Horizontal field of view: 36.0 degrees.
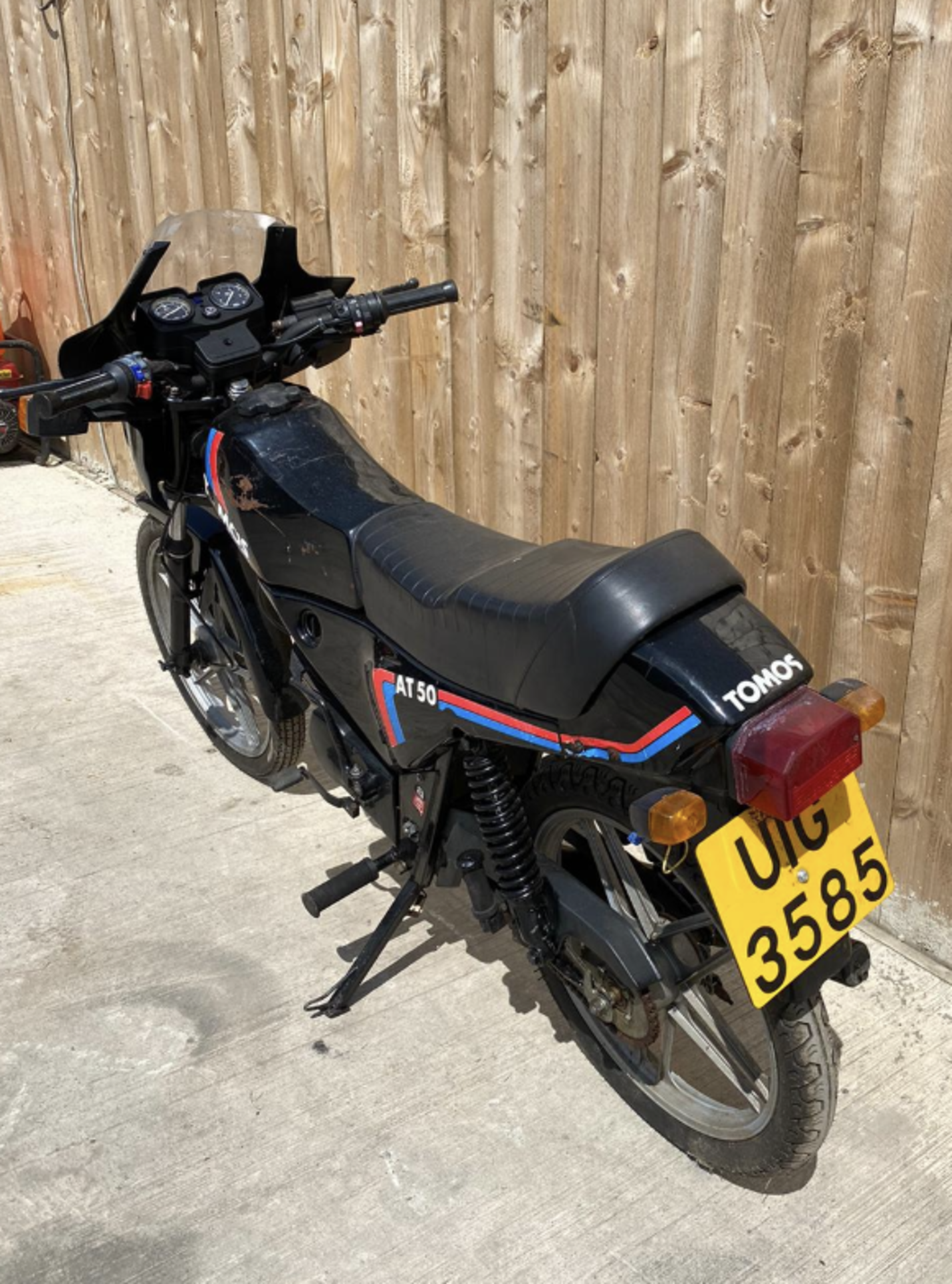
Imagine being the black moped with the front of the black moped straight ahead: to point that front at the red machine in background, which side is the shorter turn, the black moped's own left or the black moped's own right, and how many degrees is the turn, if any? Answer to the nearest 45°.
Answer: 0° — it already faces it

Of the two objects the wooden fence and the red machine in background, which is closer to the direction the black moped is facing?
the red machine in background

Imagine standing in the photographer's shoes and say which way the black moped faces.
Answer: facing away from the viewer and to the left of the viewer

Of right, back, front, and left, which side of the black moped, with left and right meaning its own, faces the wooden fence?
right
